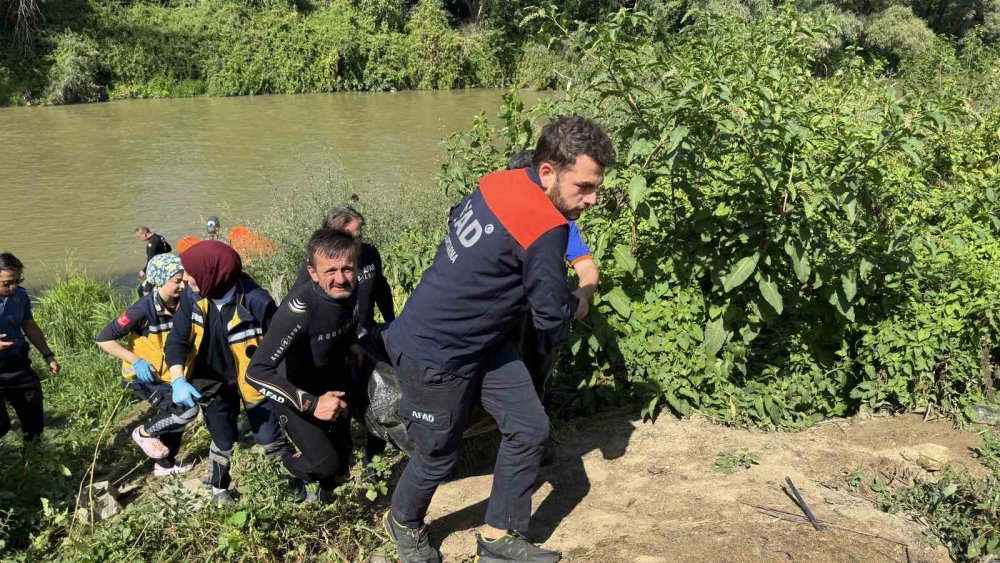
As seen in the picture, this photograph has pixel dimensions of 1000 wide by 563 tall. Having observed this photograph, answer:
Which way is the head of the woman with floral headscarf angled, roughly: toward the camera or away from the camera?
toward the camera

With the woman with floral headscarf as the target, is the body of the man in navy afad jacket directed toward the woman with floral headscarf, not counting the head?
no

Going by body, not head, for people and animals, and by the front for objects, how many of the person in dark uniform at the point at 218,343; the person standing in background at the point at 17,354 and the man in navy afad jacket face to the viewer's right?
1

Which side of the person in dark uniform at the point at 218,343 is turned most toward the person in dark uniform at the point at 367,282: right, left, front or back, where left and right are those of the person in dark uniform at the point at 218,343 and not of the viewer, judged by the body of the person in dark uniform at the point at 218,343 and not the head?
back

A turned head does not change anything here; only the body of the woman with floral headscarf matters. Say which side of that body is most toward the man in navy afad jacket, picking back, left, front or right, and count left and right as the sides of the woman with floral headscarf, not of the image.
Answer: front

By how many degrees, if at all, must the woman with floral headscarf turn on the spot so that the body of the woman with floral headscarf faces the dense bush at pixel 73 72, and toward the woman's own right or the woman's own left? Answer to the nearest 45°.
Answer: approximately 135° to the woman's own left

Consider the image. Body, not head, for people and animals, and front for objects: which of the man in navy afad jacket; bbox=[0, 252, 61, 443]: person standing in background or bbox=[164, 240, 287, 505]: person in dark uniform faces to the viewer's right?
the man in navy afad jacket

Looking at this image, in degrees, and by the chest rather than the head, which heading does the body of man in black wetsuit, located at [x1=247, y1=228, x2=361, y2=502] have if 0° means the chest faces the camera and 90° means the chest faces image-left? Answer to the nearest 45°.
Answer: approximately 315°

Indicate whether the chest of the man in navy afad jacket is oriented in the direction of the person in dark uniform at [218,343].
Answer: no

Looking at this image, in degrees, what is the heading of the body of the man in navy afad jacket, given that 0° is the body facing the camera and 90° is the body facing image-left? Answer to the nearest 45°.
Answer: approximately 270°

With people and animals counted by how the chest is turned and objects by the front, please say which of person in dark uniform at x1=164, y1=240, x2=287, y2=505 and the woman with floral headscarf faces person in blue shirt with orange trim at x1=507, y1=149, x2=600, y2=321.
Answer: the woman with floral headscarf

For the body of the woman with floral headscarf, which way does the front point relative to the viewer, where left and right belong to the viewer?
facing the viewer and to the right of the viewer

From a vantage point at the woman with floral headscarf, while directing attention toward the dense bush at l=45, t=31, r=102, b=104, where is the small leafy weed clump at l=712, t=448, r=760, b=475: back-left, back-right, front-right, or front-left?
back-right

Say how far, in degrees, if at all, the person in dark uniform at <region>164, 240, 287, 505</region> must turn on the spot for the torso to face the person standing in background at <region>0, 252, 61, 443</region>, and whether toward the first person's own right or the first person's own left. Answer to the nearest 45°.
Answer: approximately 90° to the first person's own right

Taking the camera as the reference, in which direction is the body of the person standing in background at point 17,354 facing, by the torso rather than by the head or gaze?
toward the camera

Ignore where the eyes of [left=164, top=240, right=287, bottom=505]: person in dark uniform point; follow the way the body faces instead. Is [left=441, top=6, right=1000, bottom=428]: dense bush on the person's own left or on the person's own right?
on the person's own left

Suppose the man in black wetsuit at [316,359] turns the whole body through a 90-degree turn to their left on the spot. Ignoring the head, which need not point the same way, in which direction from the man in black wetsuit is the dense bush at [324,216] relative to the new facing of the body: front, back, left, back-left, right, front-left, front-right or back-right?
front-left
